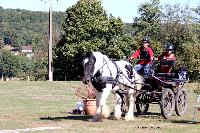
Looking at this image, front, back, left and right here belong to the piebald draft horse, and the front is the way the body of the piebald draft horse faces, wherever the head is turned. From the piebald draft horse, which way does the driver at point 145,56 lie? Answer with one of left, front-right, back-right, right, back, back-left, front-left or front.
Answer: back

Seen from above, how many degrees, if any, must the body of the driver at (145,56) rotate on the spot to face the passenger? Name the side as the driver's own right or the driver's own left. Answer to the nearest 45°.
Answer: approximately 180°

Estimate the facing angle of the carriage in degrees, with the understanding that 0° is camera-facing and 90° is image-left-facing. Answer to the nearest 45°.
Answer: approximately 45°

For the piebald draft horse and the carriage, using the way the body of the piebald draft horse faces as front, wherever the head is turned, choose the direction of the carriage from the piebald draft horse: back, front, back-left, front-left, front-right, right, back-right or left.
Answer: back

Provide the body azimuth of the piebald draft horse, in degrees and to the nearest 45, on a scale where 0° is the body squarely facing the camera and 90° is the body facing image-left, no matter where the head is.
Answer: approximately 45°

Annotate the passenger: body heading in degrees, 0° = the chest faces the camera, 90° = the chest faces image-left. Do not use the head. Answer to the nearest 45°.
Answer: approximately 45°

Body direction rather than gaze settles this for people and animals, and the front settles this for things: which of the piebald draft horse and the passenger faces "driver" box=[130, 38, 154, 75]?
the passenger

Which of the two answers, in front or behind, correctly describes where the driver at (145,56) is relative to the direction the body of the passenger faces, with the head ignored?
in front

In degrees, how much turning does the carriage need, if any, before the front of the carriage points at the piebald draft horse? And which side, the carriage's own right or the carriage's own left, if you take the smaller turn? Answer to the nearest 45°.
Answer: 0° — it already faces it

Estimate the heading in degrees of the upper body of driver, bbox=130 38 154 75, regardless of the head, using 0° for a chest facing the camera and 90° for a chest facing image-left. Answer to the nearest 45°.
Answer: approximately 45°
